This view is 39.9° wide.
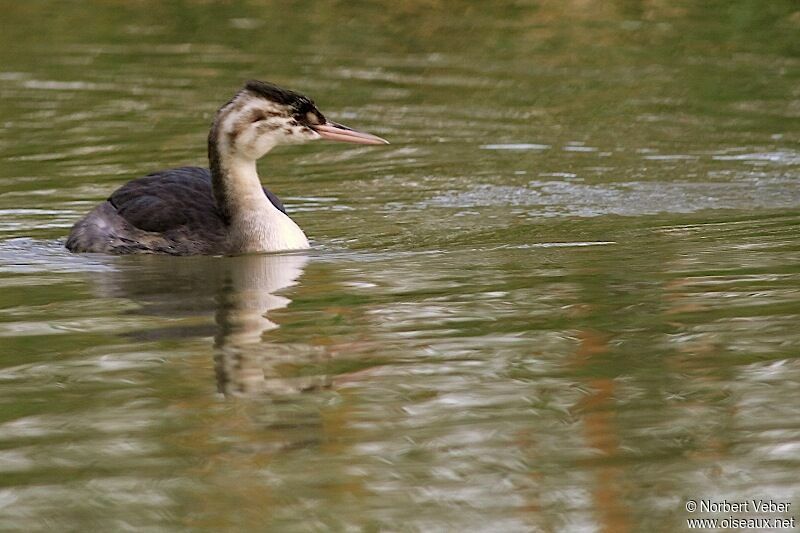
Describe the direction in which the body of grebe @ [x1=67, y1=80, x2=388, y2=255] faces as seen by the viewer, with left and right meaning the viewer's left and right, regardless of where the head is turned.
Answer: facing the viewer and to the right of the viewer
